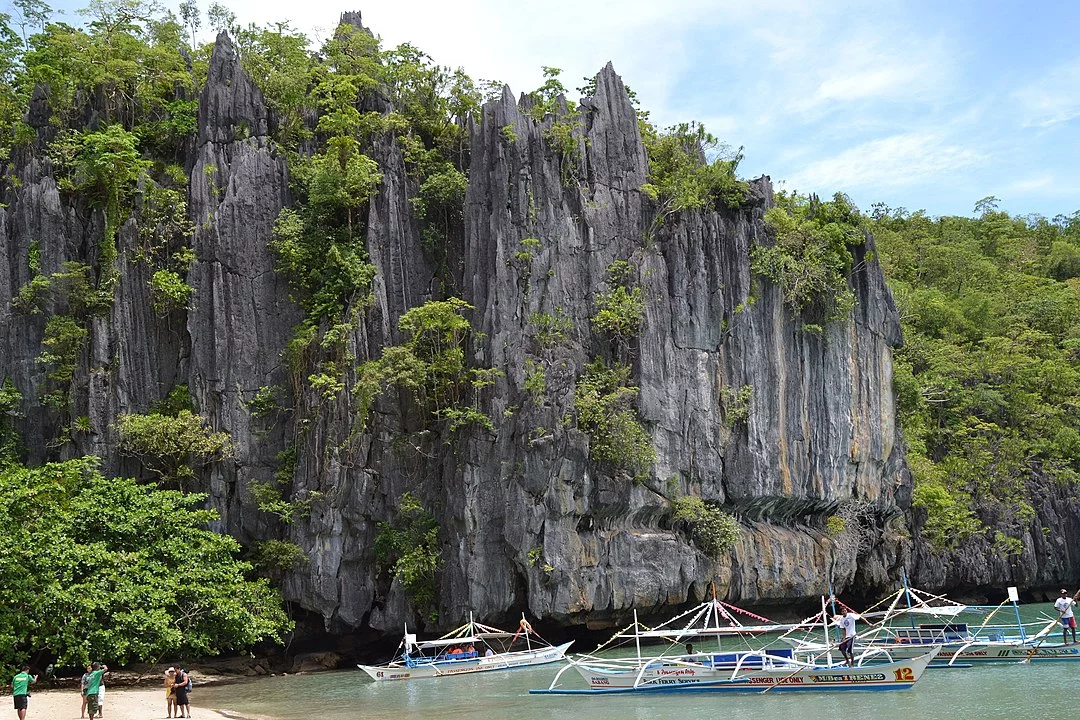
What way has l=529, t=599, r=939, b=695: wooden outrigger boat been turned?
to the viewer's right
